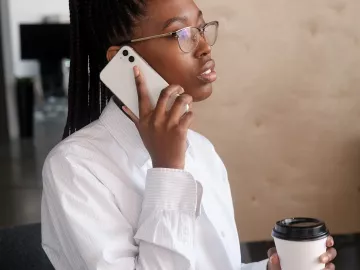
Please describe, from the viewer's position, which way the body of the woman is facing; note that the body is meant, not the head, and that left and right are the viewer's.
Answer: facing the viewer and to the right of the viewer
